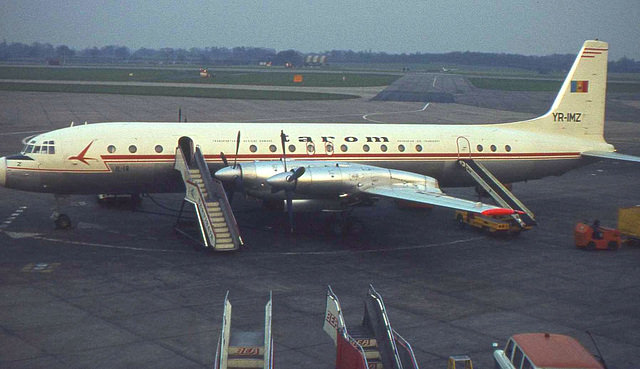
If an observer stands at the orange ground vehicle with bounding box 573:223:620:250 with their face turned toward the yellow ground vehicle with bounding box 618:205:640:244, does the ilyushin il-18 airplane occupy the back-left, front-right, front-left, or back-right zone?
back-left

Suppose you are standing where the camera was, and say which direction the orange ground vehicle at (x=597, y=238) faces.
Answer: facing to the left of the viewer

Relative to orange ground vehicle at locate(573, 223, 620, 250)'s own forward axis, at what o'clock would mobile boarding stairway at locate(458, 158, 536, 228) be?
The mobile boarding stairway is roughly at 1 o'clock from the orange ground vehicle.
